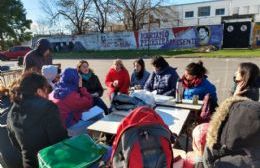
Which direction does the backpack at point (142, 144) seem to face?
toward the camera

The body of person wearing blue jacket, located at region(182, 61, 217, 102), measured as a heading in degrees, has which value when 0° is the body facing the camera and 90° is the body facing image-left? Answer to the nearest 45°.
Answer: approximately 45°

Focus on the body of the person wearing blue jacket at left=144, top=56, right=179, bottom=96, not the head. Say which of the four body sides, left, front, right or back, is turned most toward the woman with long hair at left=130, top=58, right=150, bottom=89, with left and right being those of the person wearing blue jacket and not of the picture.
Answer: right

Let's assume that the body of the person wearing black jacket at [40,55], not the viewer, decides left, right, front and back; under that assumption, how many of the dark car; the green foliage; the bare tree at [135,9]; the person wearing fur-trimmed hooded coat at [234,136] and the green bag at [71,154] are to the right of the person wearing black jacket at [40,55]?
2

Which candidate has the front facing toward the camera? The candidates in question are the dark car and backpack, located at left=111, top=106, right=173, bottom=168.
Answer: the backpack

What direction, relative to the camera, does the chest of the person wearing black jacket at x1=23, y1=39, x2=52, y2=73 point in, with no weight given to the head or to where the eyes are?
to the viewer's right

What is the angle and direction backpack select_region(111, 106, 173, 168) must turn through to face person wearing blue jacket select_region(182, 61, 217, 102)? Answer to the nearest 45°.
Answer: approximately 180°

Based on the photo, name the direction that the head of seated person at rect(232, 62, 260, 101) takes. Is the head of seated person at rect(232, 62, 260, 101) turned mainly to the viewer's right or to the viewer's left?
to the viewer's left

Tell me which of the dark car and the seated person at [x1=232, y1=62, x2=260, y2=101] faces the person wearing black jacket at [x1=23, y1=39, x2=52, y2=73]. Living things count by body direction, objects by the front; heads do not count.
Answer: the seated person

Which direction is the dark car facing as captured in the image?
to the viewer's left

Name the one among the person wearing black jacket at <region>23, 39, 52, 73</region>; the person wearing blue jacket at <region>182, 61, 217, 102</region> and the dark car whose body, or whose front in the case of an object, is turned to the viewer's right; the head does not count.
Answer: the person wearing black jacket

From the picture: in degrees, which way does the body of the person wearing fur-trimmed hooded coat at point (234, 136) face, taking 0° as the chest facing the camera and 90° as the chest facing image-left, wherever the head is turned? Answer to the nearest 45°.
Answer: approximately 135°

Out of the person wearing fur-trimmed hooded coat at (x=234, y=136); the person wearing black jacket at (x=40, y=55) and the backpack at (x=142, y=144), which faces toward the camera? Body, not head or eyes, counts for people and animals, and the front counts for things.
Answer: the backpack

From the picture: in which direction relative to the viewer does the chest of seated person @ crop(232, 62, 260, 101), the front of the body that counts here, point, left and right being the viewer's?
facing to the left of the viewer

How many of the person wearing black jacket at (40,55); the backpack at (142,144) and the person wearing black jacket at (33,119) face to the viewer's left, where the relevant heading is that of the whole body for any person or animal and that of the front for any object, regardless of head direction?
0

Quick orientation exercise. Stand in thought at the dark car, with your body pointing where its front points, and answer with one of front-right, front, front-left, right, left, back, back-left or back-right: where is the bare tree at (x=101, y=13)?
back-right
